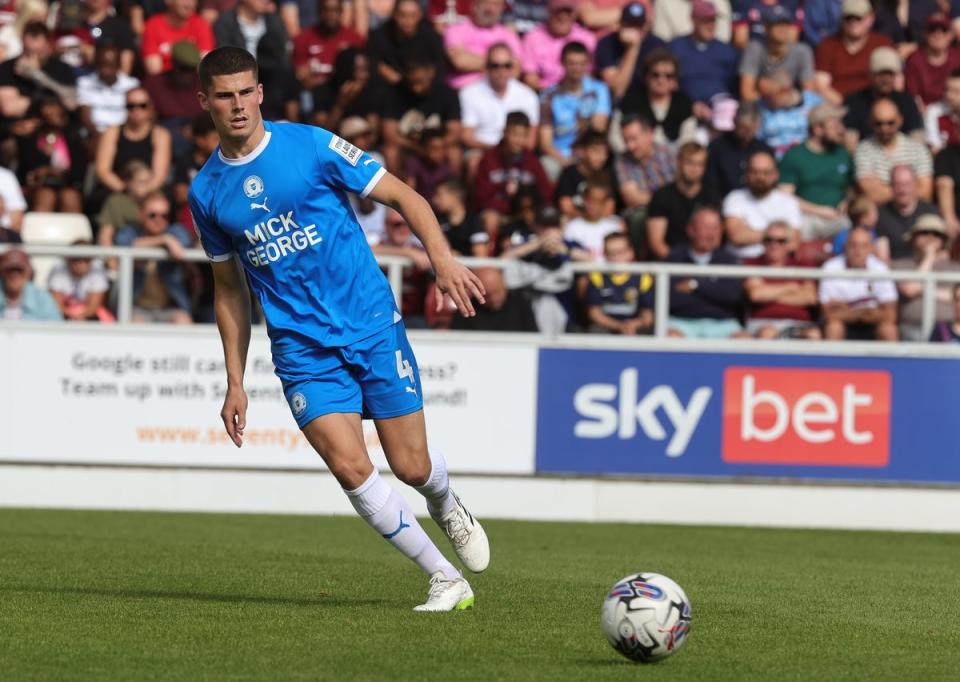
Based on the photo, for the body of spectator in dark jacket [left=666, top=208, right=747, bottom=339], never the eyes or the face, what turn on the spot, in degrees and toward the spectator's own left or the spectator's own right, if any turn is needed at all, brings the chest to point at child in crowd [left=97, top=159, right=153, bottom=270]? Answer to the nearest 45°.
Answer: approximately 90° to the spectator's own right

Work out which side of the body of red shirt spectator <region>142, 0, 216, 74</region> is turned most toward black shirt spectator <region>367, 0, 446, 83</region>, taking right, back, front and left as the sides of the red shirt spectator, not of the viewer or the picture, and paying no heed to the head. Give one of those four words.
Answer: left

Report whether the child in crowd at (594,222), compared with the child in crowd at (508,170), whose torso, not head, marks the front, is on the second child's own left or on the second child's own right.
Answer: on the second child's own left

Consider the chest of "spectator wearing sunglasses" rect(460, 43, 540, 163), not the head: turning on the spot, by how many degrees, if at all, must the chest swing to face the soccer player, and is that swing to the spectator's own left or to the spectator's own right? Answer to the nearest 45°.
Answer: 0° — they already face them
